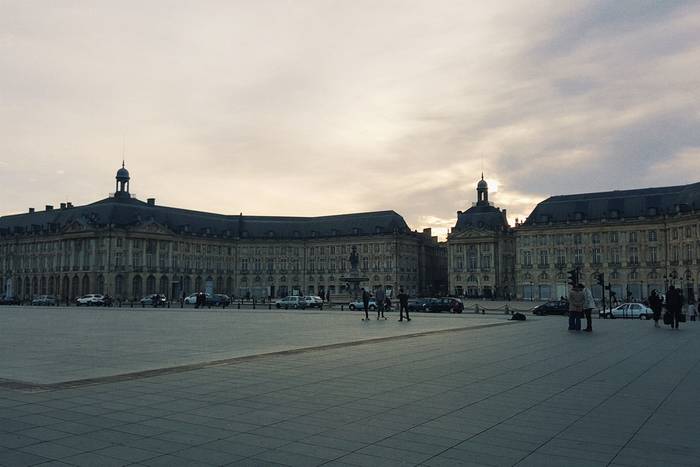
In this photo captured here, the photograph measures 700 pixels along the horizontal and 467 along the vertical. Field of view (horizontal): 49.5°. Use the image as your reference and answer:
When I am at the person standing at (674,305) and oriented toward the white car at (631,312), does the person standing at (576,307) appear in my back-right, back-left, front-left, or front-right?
back-left

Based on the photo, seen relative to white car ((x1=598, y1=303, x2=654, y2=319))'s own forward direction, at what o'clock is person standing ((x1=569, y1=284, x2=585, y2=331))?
The person standing is roughly at 9 o'clock from the white car.

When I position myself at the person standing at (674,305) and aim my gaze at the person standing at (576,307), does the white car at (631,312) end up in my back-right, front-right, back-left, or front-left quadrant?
back-right

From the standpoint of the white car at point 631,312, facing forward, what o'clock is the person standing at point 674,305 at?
The person standing is roughly at 9 o'clock from the white car.

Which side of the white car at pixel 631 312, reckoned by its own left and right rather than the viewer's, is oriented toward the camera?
left
